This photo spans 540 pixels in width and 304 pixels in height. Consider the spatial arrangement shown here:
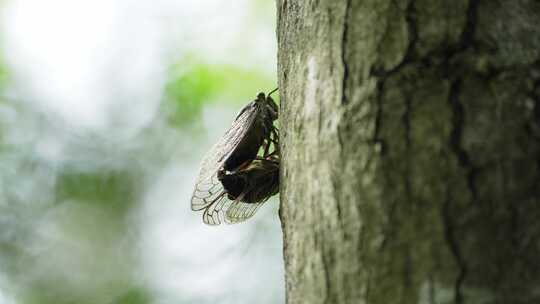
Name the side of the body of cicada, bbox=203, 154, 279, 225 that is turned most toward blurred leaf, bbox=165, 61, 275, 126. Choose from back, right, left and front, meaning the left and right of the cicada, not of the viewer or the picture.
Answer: left

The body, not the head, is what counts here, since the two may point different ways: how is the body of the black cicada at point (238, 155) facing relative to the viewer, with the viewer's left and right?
facing to the right of the viewer

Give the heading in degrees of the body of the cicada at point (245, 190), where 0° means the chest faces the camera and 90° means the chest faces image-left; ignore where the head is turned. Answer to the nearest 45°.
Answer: approximately 270°

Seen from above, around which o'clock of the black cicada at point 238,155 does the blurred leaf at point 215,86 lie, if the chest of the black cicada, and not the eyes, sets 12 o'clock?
The blurred leaf is roughly at 9 o'clock from the black cicada.

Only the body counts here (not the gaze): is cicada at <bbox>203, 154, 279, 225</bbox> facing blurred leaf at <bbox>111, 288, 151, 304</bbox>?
no
